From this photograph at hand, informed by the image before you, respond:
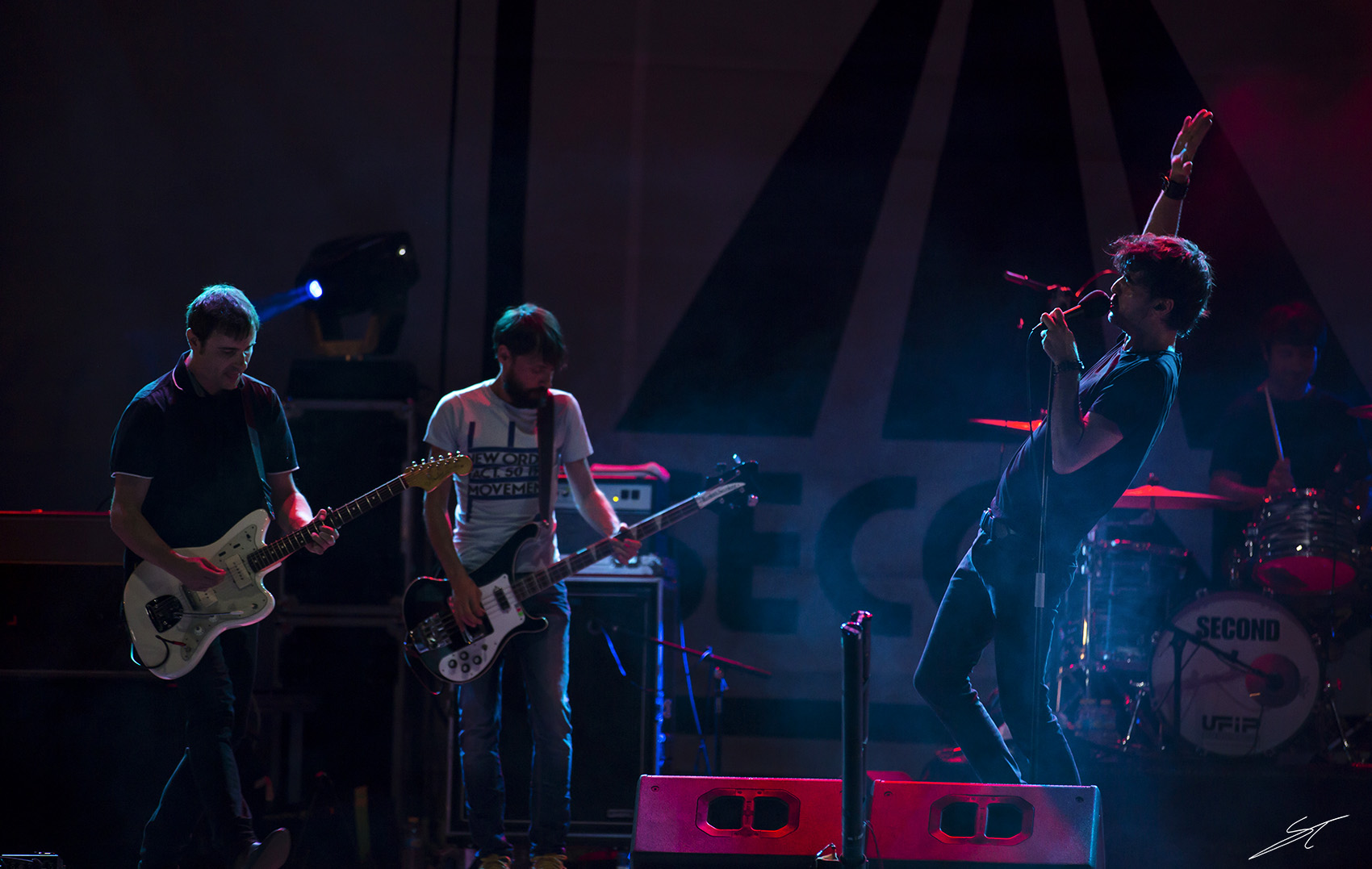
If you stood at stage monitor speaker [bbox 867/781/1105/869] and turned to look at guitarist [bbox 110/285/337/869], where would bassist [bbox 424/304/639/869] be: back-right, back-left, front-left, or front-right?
front-right

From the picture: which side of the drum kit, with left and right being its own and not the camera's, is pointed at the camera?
front

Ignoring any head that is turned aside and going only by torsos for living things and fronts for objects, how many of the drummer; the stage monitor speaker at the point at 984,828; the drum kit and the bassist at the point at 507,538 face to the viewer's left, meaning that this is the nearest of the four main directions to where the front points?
0

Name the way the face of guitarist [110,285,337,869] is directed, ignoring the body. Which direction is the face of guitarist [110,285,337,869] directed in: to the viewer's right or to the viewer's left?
to the viewer's right

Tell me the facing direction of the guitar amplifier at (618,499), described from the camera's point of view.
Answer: facing the viewer

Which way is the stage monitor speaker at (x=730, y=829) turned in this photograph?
away from the camera

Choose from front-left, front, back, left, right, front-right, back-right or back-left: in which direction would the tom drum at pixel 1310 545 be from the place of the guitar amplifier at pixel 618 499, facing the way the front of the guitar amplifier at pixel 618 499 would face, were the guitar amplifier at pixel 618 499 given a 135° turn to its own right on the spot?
back-right

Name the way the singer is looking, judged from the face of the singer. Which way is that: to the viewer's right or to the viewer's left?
to the viewer's left

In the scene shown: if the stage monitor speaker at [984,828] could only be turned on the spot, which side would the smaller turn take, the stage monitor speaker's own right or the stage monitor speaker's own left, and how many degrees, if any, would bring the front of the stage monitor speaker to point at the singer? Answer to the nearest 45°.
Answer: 0° — it already faces them

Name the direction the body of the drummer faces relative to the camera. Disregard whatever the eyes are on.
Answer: toward the camera

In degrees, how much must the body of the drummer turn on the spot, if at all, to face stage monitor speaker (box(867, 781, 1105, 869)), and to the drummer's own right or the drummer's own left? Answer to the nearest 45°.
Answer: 0° — they already face it

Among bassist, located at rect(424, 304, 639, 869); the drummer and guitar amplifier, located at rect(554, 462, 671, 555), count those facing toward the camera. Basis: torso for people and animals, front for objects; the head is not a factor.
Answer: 3

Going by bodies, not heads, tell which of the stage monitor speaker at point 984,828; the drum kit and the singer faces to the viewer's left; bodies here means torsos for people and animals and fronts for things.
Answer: the singer

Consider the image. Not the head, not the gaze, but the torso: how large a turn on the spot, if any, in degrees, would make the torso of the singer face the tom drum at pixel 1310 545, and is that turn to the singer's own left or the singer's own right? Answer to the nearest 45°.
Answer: approximately 135° to the singer's own right

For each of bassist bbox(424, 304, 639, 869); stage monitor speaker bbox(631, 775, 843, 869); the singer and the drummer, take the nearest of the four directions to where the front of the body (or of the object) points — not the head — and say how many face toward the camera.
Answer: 2

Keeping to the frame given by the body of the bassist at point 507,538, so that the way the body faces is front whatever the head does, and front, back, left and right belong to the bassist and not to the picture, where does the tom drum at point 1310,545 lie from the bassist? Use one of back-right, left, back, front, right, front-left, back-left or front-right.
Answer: left
